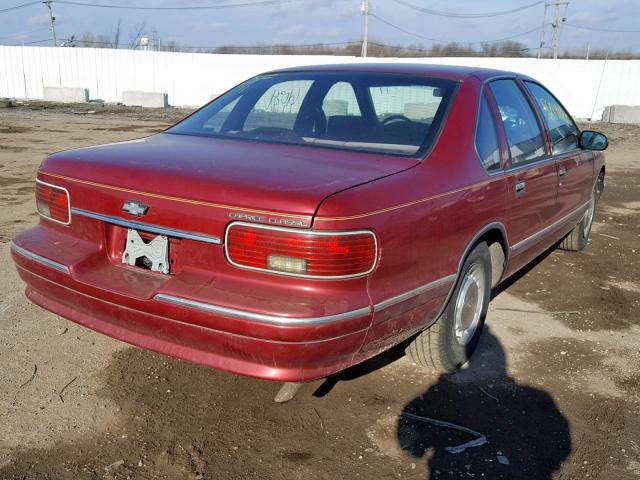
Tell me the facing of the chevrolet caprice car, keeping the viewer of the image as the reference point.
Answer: facing away from the viewer and to the right of the viewer

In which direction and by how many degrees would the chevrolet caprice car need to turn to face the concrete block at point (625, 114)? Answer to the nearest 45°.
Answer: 0° — it already faces it

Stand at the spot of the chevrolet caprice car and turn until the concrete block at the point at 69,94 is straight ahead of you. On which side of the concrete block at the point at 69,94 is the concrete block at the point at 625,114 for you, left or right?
right

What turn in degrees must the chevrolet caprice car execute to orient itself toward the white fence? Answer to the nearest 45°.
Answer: approximately 45° to its left

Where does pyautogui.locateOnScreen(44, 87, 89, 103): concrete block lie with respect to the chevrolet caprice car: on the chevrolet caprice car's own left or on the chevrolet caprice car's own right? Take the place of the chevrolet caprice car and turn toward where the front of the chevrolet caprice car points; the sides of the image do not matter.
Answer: on the chevrolet caprice car's own left

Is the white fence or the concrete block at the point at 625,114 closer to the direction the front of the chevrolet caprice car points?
the concrete block

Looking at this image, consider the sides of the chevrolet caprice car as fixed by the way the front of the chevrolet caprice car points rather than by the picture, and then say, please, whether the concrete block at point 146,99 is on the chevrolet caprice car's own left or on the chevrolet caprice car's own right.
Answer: on the chevrolet caprice car's own left
